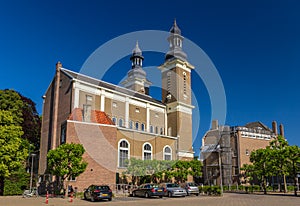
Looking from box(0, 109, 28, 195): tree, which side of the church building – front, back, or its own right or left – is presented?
back

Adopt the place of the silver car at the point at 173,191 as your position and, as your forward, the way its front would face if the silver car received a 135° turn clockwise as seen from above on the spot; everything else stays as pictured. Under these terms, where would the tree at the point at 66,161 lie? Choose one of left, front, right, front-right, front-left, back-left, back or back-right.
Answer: front

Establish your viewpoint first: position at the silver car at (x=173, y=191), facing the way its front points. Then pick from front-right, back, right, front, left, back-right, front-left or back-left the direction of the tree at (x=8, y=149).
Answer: back-right

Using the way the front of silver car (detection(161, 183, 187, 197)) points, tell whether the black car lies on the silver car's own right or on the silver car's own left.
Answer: on the silver car's own right
